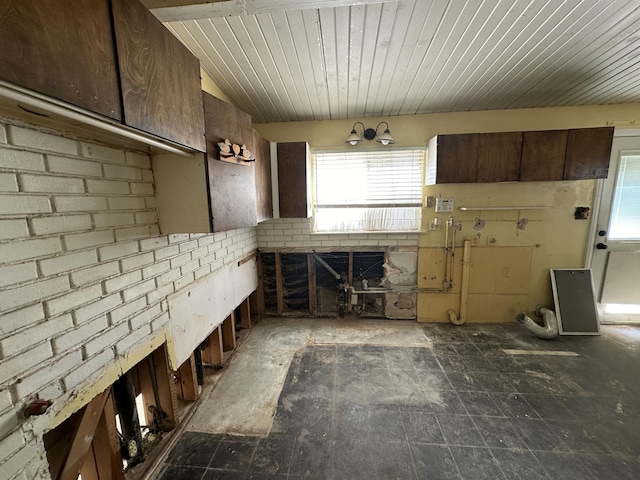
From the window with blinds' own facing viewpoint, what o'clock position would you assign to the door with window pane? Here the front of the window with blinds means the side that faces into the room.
The door with window pane is roughly at 9 o'clock from the window with blinds.

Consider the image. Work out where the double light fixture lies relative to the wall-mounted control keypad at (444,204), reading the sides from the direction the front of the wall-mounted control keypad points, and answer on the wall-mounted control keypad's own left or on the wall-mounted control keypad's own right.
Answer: on the wall-mounted control keypad's own right

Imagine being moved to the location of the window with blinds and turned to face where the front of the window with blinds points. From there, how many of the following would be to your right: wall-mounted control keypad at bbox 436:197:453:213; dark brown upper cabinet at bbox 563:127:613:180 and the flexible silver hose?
0

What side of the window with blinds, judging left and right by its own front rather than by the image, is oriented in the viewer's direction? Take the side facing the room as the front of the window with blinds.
front

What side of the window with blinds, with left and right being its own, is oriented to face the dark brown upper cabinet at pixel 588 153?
left

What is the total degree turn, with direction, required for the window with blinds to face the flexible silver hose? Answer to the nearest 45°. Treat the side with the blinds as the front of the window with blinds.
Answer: approximately 90° to its left

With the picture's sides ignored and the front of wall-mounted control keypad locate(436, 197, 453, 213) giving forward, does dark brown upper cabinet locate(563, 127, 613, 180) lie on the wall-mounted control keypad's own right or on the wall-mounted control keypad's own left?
on the wall-mounted control keypad's own left

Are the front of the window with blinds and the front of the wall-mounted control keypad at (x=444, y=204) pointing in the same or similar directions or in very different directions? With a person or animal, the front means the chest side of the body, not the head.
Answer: same or similar directions

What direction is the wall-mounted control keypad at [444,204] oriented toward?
toward the camera

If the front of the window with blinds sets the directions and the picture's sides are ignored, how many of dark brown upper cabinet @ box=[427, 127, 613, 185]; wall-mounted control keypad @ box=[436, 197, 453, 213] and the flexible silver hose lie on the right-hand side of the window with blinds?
0

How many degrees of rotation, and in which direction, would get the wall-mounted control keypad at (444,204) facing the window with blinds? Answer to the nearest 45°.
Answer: approximately 90° to its right

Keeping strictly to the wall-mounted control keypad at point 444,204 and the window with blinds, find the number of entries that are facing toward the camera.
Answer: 2
